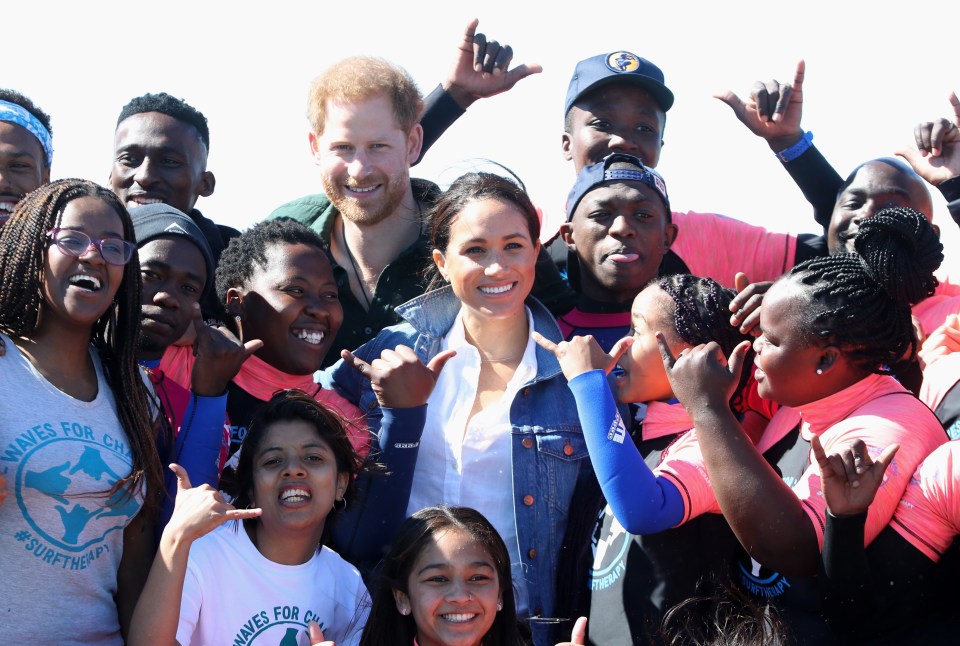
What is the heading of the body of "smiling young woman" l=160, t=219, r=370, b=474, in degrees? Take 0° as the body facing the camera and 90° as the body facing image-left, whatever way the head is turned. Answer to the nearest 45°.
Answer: approximately 315°

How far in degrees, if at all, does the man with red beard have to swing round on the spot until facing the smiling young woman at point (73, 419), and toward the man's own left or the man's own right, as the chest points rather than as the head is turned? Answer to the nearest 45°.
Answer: approximately 45° to the man's own right

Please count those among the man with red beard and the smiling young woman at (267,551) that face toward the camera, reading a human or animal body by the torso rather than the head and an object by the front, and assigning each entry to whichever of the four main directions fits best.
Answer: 2
